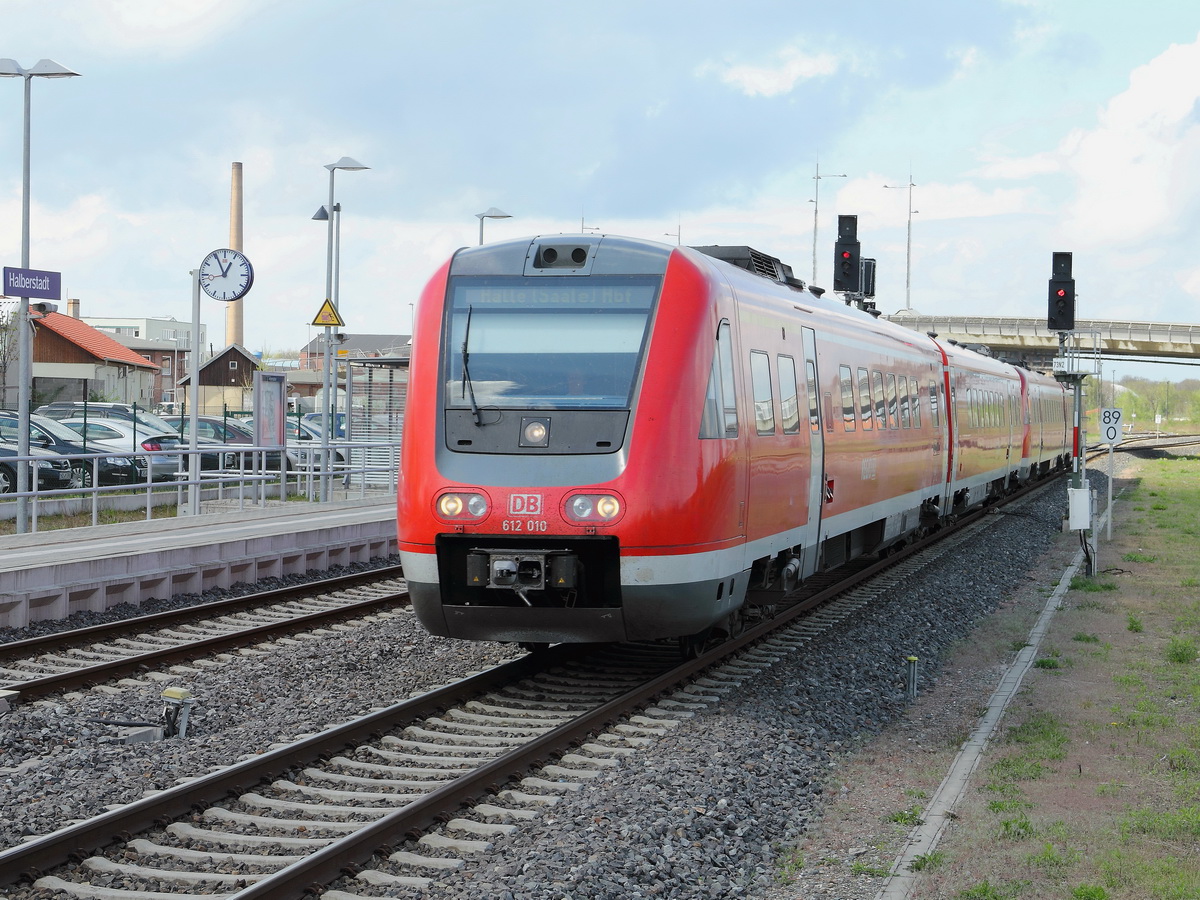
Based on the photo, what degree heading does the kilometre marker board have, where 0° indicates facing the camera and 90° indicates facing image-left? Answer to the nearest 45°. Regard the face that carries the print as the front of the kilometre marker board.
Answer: approximately 0°

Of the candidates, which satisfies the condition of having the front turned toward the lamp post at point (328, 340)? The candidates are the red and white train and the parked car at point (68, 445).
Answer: the parked car

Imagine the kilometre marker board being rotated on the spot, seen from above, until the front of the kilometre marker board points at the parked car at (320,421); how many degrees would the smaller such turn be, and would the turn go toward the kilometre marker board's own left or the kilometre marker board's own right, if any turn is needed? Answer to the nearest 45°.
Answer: approximately 135° to the kilometre marker board's own right

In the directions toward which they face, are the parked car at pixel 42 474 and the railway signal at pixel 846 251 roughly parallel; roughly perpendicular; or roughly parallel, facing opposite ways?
roughly perpendicular

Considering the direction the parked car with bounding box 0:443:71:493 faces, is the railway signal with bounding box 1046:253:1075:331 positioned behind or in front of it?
in front

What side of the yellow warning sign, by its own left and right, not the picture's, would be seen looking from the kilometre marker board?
left

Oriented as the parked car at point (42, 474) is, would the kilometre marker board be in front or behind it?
in front

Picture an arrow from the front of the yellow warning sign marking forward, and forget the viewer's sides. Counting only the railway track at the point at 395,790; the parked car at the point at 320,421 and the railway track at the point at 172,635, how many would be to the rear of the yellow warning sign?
1

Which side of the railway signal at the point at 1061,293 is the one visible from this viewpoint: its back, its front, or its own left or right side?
front

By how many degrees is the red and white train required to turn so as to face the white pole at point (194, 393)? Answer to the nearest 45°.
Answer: approximately 90° to its right

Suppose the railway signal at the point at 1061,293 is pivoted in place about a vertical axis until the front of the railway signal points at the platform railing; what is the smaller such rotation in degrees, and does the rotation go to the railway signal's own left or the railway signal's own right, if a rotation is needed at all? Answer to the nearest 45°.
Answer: approximately 45° to the railway signal's own right

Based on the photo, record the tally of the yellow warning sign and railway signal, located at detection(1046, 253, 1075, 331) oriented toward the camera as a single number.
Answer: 2

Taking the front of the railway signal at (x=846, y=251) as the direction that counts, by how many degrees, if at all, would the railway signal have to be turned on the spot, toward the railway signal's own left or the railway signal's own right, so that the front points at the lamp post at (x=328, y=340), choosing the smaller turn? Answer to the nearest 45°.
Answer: approximately 90° to the railway signal's own right

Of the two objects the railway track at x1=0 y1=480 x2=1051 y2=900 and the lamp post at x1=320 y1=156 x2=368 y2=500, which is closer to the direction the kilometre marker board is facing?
the railway track

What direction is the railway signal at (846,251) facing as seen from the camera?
toward the camera

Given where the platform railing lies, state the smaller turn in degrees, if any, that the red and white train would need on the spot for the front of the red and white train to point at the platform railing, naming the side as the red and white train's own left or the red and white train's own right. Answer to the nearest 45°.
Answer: approximately 90° to the red and white train's own right
